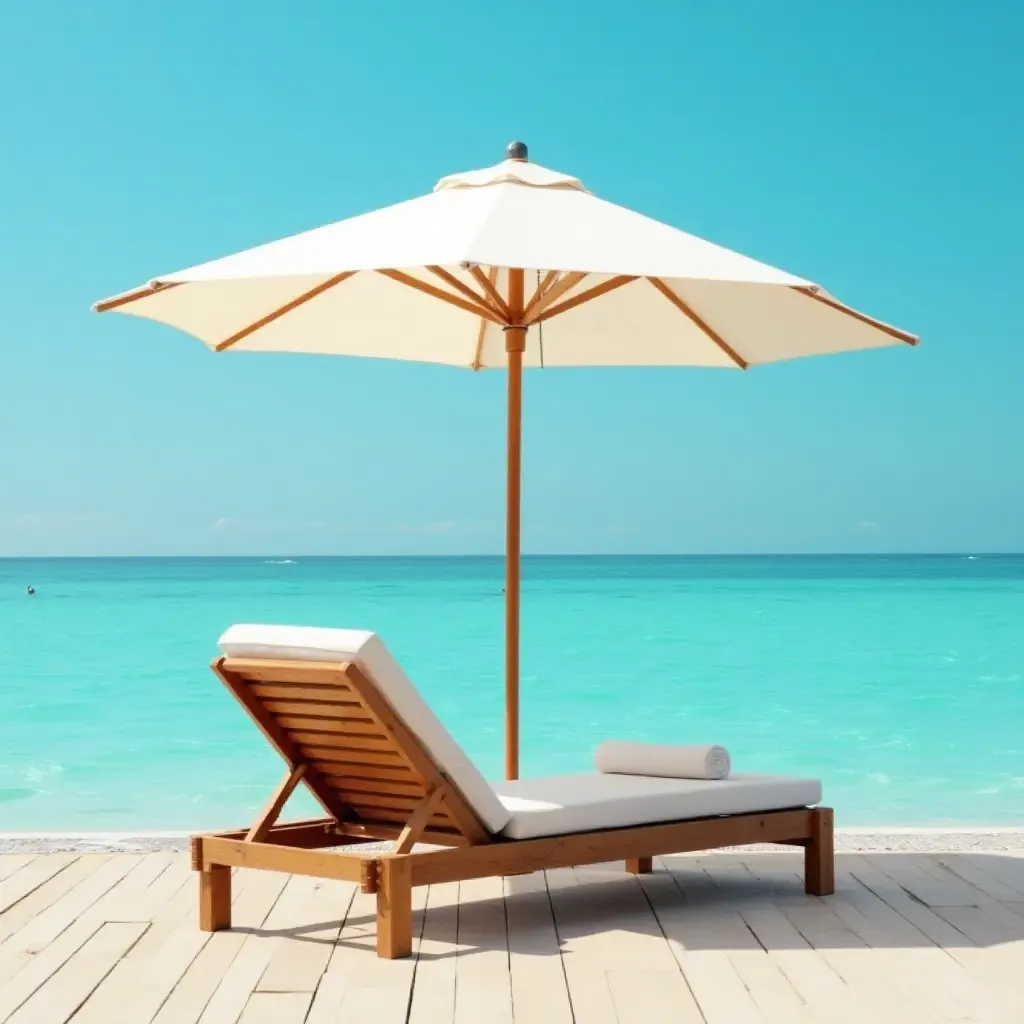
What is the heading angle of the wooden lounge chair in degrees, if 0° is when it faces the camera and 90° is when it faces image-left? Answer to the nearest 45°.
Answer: approximately 225°
